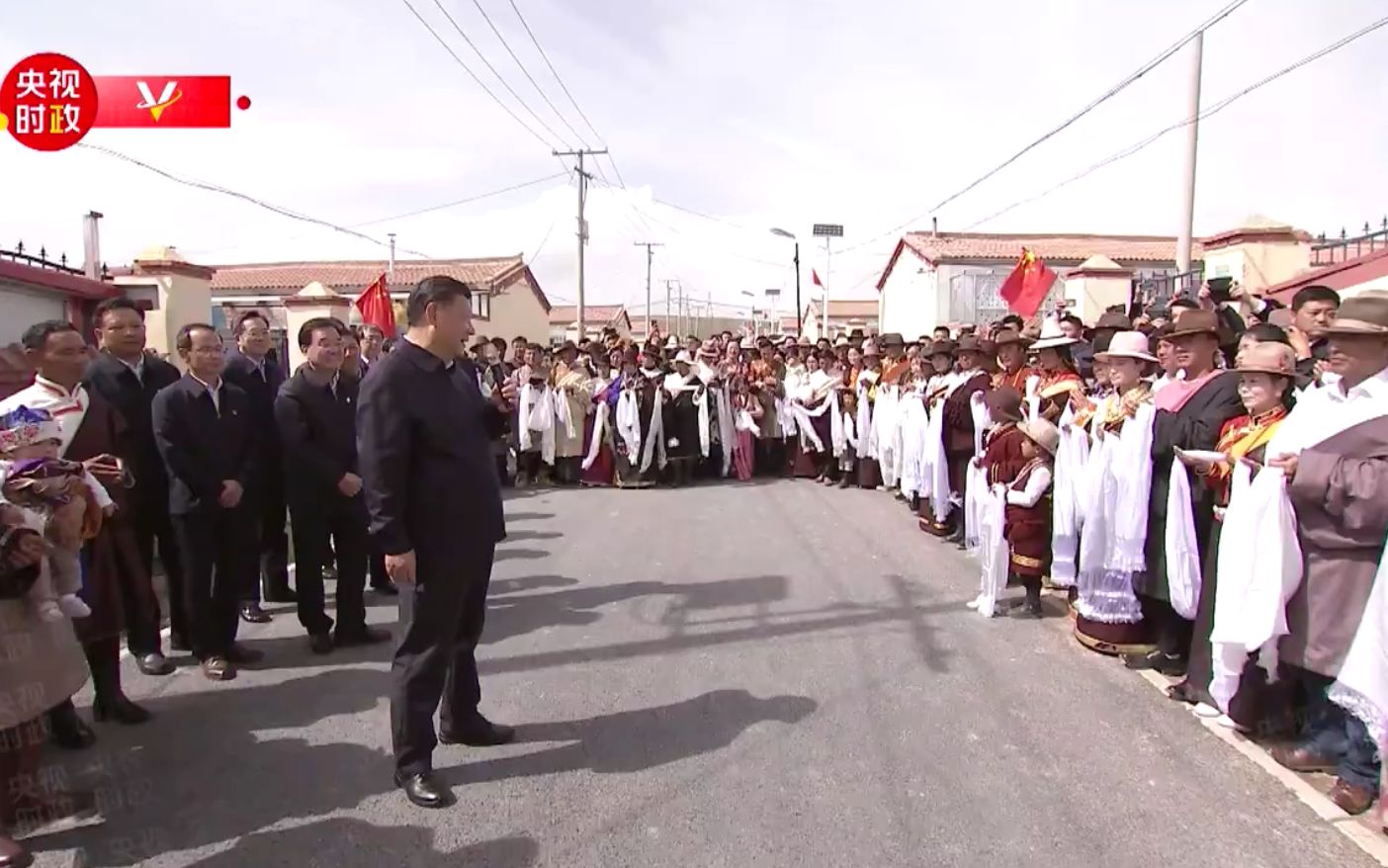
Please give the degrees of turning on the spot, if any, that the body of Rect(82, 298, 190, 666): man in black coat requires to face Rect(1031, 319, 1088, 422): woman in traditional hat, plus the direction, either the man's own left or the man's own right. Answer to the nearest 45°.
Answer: approximately 45° to the man's own left

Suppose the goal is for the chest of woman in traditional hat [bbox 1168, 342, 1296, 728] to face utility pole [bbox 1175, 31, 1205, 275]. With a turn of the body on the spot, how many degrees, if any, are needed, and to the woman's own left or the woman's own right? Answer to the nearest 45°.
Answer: approximately 135° to the woman's own right

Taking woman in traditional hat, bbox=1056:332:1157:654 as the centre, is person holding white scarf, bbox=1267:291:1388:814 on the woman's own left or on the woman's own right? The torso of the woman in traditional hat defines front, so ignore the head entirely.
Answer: on the woman's own left

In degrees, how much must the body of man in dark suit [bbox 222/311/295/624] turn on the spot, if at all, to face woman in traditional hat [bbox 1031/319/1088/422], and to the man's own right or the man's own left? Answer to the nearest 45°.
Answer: approximately 45° to the man's own left

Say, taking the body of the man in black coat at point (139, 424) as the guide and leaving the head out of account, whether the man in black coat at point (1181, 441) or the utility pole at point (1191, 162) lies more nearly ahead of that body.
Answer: the man in black coat

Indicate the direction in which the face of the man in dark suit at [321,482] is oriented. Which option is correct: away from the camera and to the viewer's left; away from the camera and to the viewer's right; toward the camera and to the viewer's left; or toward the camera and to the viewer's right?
toward the camera and to the viewer's right

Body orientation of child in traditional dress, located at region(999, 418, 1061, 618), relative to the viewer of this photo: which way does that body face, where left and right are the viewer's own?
facing to the left of the viewer

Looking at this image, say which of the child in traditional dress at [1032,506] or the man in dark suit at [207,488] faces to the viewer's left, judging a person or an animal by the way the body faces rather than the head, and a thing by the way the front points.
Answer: the child in traditional dress

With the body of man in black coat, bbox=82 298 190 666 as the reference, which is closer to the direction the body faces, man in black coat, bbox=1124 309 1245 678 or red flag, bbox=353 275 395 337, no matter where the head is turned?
the man in black coat

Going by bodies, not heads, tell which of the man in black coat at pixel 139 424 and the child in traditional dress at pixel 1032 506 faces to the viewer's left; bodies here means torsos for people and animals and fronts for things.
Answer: the child in traditional dress

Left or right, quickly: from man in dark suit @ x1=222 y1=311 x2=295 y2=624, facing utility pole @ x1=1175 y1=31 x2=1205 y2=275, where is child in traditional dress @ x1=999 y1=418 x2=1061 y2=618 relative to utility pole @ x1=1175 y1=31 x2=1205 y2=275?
right

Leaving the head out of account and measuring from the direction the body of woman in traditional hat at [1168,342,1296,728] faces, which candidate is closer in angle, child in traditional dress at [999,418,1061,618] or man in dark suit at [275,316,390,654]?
the man in dark suit

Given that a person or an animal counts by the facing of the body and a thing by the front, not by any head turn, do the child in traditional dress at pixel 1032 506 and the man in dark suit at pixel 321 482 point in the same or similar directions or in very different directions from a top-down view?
very different directions

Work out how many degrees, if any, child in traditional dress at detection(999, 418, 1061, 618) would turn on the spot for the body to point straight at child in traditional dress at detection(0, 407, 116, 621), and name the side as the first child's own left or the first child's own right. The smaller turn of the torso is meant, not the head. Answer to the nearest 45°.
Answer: approximately 45° to the first child's own left

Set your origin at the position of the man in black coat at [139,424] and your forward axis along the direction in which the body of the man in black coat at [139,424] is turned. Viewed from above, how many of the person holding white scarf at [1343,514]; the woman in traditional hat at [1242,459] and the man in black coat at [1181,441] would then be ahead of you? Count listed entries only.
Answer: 3
